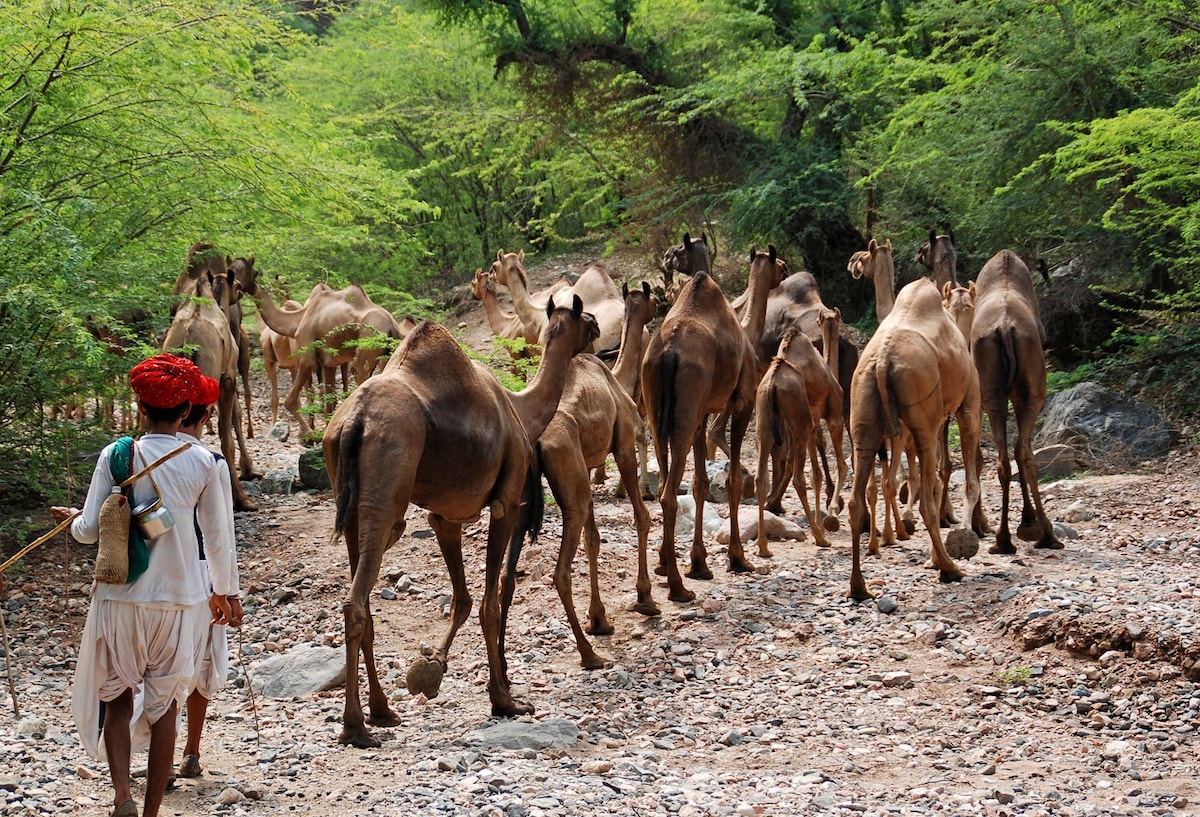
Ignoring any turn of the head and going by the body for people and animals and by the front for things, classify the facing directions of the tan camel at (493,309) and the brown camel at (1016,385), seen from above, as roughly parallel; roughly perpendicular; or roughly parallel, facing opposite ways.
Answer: roughly perpendicular

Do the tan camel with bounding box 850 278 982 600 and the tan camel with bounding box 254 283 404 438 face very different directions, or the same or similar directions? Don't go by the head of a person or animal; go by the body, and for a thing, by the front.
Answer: very different directions

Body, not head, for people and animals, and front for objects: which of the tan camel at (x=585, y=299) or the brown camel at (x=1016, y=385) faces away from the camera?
the brown camel

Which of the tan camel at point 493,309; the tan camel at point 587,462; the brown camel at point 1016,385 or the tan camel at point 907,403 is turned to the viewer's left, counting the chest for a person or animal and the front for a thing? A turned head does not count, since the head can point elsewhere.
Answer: the tan camel at point 493,309

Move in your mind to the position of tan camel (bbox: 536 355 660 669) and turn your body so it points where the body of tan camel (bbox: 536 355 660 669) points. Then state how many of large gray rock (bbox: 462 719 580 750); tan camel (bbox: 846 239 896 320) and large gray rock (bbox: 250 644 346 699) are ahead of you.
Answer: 1

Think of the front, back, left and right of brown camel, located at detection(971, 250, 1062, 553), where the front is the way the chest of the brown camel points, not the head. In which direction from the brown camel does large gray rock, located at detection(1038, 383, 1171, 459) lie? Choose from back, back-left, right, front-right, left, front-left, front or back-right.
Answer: front

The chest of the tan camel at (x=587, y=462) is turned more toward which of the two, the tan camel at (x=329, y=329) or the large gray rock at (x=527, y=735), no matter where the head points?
the tan camel

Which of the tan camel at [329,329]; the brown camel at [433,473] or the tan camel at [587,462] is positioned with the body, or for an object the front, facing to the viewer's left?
the tan camel at [329,329]

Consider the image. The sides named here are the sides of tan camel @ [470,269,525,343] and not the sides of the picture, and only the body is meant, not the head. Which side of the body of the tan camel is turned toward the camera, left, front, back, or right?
left

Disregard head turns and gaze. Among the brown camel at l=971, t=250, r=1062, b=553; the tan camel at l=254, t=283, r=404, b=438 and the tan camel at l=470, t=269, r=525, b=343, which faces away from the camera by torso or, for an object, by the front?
the brown camel

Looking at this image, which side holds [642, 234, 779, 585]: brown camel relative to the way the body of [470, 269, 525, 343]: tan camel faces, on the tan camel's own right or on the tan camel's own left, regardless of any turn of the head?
on the tan camel's own left

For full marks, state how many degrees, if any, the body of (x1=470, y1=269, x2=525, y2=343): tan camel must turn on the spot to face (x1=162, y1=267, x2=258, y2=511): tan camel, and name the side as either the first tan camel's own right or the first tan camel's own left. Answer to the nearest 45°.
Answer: approximately 45° to the first tan camel's own left

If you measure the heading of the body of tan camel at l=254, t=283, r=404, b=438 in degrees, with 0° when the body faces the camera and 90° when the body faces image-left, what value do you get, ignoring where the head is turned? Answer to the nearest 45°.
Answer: approximately 90°

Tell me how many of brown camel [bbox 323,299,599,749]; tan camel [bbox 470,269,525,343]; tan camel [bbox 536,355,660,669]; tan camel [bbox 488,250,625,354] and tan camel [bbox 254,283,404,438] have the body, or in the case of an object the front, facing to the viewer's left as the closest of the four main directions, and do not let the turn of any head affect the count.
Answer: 3

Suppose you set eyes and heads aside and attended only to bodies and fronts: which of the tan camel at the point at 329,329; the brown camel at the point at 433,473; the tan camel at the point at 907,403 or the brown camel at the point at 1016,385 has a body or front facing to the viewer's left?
the tan camel at the point at 329,329

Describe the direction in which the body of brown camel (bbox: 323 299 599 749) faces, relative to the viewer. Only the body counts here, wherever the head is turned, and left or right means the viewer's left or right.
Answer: facing away from the viewer and to the right of the viewer

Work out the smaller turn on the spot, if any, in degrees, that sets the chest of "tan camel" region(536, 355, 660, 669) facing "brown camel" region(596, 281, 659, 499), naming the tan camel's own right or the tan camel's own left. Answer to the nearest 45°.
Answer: approximately 45° to the tan camel's own left

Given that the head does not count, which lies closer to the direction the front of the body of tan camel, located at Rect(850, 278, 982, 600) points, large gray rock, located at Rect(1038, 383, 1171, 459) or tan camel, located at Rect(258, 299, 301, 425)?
the large gray rock
